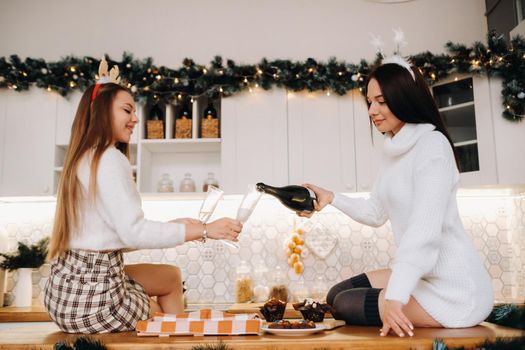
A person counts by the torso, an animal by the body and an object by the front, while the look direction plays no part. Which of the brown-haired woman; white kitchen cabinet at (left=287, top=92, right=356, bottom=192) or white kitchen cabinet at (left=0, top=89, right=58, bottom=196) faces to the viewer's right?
the brown-haired woman

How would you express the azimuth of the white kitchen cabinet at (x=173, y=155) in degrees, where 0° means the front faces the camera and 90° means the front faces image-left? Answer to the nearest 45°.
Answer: approximately 0°

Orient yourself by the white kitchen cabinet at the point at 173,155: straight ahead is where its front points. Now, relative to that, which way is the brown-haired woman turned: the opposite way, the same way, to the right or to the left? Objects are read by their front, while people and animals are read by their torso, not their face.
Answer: to the left

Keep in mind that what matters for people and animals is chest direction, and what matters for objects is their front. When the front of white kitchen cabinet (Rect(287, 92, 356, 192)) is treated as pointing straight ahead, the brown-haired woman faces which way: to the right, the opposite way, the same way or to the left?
to the left

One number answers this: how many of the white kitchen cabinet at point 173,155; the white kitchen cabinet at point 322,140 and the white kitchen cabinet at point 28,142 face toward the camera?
3

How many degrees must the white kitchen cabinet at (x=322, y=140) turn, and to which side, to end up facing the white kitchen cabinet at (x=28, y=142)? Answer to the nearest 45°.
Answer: approximately 90° to its right

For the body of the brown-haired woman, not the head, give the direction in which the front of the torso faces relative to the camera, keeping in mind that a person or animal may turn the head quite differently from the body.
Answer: to the viewer's right

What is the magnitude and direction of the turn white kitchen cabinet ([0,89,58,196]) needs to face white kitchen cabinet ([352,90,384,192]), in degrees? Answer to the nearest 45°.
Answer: approximately 45° to its left

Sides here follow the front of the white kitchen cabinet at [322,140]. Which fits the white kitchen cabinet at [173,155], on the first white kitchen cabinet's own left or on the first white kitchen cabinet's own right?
on the first white kitchen cabinet's own right

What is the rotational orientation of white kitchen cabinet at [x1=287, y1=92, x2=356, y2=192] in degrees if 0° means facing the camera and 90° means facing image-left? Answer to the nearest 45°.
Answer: approximately 0°

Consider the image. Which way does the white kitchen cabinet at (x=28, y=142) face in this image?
toward the camera
